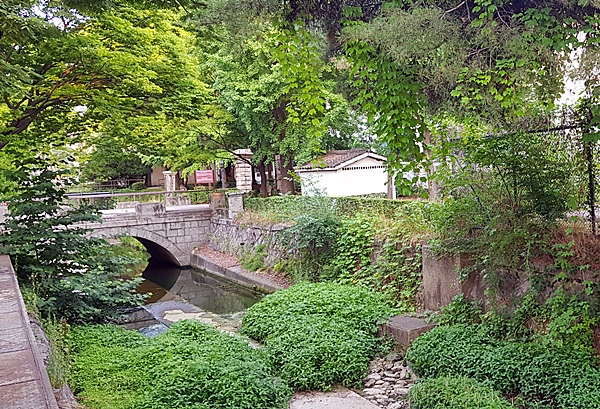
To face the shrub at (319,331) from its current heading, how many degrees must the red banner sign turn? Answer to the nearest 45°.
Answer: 0° — it already faces it

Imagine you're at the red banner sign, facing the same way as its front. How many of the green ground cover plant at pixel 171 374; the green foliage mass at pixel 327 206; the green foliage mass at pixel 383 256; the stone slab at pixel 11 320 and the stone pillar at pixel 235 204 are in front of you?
5

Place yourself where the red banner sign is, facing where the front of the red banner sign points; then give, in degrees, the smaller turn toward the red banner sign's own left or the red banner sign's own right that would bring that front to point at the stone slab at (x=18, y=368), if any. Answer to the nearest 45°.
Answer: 0° — it already faces it

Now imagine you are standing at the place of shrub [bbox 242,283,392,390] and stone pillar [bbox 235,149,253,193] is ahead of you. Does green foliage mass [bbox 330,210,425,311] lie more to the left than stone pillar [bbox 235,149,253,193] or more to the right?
right

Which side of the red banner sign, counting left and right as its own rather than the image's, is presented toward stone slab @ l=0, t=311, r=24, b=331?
front

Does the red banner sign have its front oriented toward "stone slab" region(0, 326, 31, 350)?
yes

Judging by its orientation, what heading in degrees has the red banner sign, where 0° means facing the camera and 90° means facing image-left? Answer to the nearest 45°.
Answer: approximately 0°

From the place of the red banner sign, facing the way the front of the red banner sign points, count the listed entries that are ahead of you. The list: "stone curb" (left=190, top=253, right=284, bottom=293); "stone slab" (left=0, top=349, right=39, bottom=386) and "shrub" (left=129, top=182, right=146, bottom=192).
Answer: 2

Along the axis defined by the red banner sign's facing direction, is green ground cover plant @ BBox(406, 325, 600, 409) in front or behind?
in front

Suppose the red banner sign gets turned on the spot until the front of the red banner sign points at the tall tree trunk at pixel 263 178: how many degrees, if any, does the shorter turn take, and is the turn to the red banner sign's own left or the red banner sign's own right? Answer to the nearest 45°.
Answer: approximately 45° to the red banner sign's own left

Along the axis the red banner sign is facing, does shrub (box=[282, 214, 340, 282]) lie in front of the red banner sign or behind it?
in front
